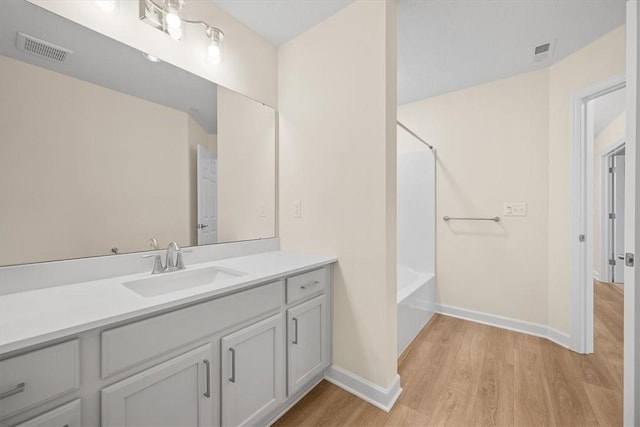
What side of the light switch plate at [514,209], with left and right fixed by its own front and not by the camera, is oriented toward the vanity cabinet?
front

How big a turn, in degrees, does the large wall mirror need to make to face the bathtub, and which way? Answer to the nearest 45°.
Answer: approximately 45° to its left

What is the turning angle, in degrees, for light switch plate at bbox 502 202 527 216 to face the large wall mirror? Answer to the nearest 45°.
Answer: approximately 45° to its right

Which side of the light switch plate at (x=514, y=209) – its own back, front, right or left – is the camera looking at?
front

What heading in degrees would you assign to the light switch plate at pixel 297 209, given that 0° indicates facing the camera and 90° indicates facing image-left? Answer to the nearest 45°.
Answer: approximately 45°

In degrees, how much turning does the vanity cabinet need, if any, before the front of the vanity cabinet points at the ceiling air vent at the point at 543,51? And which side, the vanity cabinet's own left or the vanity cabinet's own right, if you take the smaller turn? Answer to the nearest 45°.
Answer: approximately 45° to the vanity cabinet's own left

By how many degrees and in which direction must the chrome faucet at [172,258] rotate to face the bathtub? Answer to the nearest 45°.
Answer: approximately 45° to its left

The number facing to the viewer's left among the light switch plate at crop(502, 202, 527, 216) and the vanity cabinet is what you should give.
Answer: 0

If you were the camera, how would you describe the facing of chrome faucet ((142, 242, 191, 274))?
facing the viewer and to the right of the viewer

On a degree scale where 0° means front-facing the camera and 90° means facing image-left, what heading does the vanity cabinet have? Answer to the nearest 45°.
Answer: approximately 315°

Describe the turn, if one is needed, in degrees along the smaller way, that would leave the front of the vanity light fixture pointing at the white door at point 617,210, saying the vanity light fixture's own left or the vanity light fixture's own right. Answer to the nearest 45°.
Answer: approximately 45° to the vanity light fixture's own left
